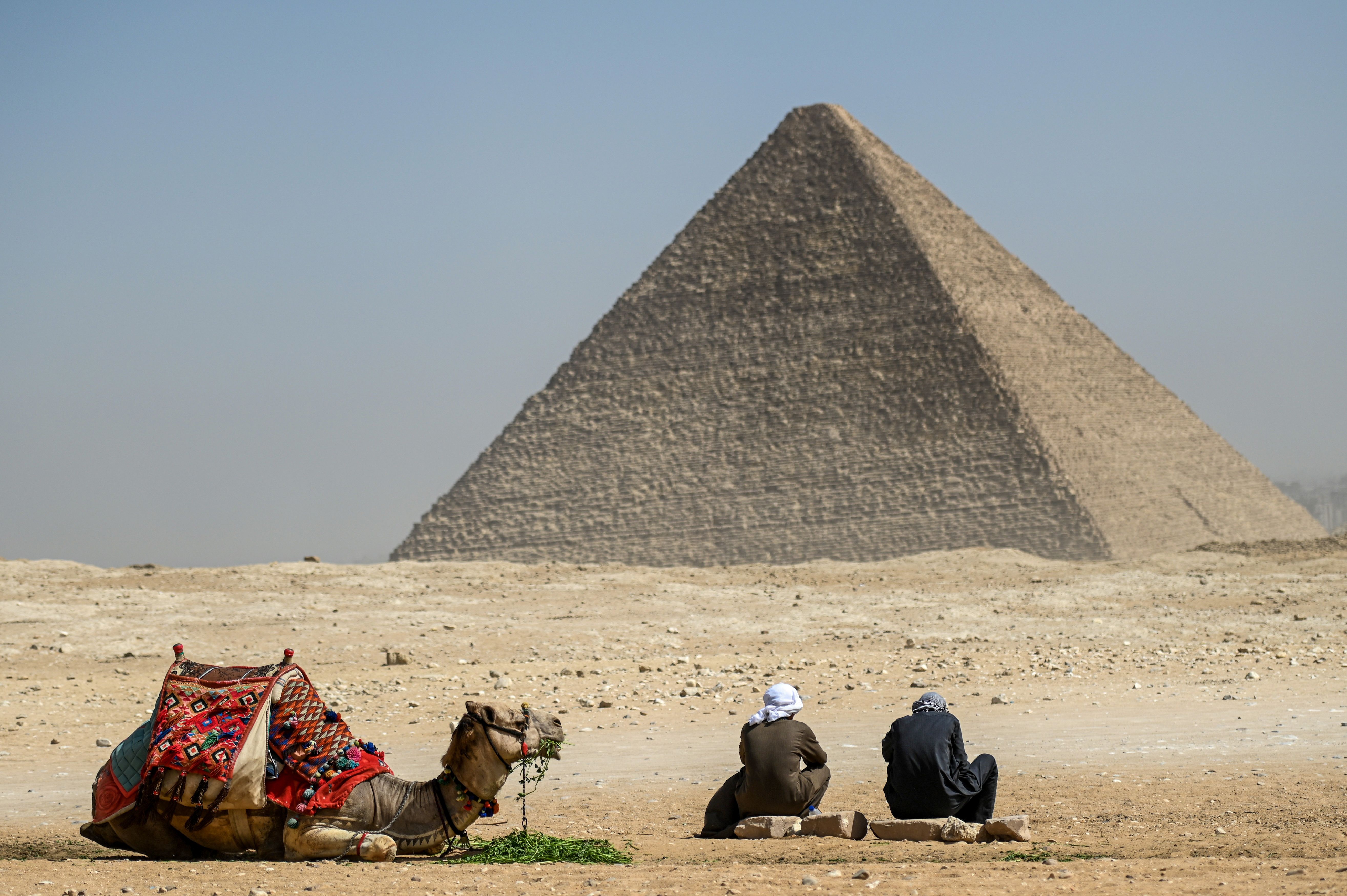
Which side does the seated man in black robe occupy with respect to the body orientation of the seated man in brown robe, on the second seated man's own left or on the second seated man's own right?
on the second seated man's own right

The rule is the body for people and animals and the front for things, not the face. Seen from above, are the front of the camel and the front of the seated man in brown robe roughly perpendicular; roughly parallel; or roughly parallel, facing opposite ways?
roughly perpendicular

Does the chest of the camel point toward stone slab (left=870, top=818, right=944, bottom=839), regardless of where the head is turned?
yes

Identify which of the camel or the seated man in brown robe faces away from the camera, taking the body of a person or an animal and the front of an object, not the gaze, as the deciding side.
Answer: the seated man in brown robe

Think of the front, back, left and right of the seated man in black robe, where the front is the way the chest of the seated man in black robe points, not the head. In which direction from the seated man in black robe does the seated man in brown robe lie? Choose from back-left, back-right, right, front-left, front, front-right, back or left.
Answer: left

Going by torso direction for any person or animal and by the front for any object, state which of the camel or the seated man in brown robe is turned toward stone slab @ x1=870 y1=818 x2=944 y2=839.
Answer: the camel

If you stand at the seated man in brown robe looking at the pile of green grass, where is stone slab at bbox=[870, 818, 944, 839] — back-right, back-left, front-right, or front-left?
back-left

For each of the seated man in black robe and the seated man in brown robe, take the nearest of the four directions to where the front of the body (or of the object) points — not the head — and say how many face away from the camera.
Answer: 2

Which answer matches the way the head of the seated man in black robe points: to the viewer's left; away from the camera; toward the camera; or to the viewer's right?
away from the camera

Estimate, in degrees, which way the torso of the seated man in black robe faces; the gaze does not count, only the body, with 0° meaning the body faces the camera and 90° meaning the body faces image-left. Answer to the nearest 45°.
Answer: approximately 180°

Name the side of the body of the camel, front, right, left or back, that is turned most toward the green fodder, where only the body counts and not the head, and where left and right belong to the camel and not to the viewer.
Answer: front

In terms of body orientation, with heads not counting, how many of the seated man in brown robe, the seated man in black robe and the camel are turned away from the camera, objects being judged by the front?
2

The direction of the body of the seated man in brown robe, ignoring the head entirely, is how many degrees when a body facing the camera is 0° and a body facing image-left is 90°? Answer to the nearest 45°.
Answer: approximately 180°

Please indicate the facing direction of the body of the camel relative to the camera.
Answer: to the viewer's right

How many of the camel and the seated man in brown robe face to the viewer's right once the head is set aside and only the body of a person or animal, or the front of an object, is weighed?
1

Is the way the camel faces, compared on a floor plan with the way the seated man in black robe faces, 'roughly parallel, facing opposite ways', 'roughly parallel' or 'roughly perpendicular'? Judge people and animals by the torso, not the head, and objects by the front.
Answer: roughly perpendicular
